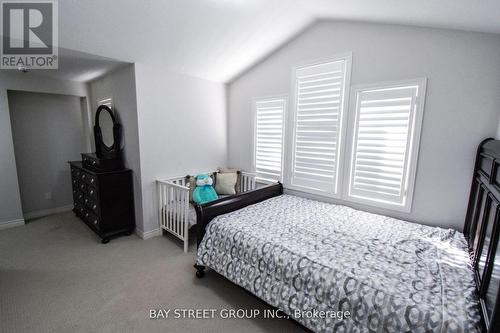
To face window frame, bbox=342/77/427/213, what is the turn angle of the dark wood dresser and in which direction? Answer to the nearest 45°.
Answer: approximately 90° to its left

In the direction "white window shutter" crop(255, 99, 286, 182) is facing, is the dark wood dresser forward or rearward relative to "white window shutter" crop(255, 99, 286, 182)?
forward

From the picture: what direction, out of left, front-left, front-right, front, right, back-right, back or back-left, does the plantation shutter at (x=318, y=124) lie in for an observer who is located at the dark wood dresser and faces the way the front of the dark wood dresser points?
left

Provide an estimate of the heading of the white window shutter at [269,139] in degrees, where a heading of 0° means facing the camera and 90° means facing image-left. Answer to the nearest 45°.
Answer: approximately 45°

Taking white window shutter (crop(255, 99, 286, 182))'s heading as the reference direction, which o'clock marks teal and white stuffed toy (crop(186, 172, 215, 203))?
The teal and white stuffed toy is roughly at 1 o'clock from the white window shutter.

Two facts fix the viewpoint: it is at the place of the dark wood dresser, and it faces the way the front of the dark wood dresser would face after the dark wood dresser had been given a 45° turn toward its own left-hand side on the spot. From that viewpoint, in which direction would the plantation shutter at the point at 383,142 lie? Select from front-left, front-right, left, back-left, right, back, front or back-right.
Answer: front-left

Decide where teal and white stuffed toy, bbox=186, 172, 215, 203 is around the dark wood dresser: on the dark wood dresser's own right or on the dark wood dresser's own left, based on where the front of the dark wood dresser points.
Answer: on the dark wood dresser's own left
